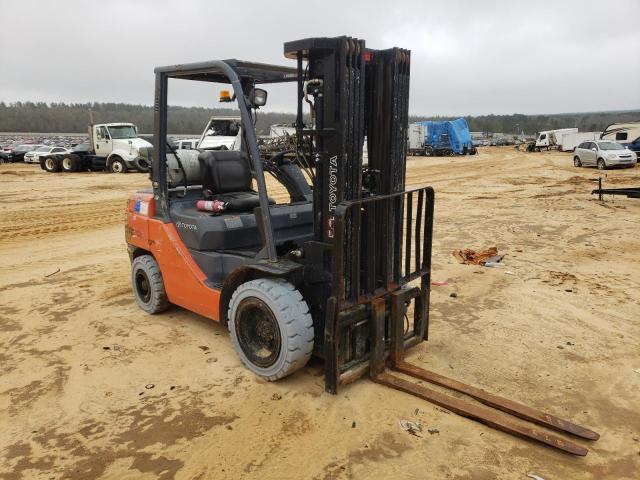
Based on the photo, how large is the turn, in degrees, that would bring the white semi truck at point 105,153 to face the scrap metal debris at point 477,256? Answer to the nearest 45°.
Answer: approximately 45° to its right

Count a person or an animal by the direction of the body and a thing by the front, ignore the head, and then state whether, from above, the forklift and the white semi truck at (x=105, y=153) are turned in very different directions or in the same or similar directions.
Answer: same or similar directions

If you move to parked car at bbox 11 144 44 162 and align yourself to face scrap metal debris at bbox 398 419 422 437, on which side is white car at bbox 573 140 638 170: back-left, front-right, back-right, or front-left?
front-left

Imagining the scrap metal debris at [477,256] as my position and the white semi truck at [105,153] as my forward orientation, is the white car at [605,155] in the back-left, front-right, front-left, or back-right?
front-right

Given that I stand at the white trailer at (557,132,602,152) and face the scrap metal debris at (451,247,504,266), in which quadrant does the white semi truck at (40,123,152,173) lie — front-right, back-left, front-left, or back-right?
front-right

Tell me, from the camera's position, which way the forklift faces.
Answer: facing the viewer and to the right of the viewer

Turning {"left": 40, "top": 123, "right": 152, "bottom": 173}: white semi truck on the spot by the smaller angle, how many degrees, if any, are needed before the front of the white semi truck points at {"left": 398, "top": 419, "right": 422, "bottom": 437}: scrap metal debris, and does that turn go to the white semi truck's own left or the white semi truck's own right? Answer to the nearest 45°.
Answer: approximately 45° to the white semi truck's own right

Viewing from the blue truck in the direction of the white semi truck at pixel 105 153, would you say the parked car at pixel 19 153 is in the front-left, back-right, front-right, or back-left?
front-right

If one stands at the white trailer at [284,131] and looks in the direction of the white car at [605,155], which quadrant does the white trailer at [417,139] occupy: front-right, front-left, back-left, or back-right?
front-left

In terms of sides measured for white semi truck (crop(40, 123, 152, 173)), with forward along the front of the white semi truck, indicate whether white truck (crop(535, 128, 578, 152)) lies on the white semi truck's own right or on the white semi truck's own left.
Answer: on the white semi truck's own left

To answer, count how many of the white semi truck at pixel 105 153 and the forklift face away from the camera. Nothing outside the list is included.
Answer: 0

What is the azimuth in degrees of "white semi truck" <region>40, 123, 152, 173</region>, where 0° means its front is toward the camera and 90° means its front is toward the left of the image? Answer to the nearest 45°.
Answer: approximately 315°
